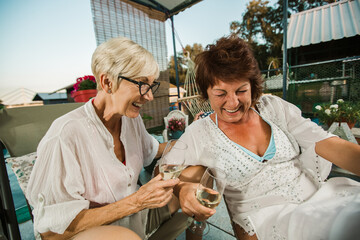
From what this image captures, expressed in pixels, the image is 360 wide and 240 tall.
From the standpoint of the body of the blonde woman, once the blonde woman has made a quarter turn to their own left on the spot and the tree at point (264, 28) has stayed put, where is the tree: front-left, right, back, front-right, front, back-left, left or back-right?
front

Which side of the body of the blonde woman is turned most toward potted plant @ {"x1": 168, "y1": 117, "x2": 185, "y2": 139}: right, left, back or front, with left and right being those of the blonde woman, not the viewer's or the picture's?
left

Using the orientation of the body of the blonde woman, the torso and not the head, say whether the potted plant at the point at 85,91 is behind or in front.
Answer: behind

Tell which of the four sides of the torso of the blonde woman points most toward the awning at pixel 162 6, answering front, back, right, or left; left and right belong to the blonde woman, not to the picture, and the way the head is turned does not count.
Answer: left

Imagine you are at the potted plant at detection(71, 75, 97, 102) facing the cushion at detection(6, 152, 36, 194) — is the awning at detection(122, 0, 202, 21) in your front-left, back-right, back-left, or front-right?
back-left

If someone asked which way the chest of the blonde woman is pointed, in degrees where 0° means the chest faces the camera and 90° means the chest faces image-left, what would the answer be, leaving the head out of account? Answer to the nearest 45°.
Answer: approximately 315°

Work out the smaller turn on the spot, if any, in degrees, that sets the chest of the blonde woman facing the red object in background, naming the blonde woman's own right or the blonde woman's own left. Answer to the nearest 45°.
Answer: approximately 135° to the blonde woman's own left

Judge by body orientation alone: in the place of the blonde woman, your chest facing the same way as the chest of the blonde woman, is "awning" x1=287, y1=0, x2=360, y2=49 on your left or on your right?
on your left
